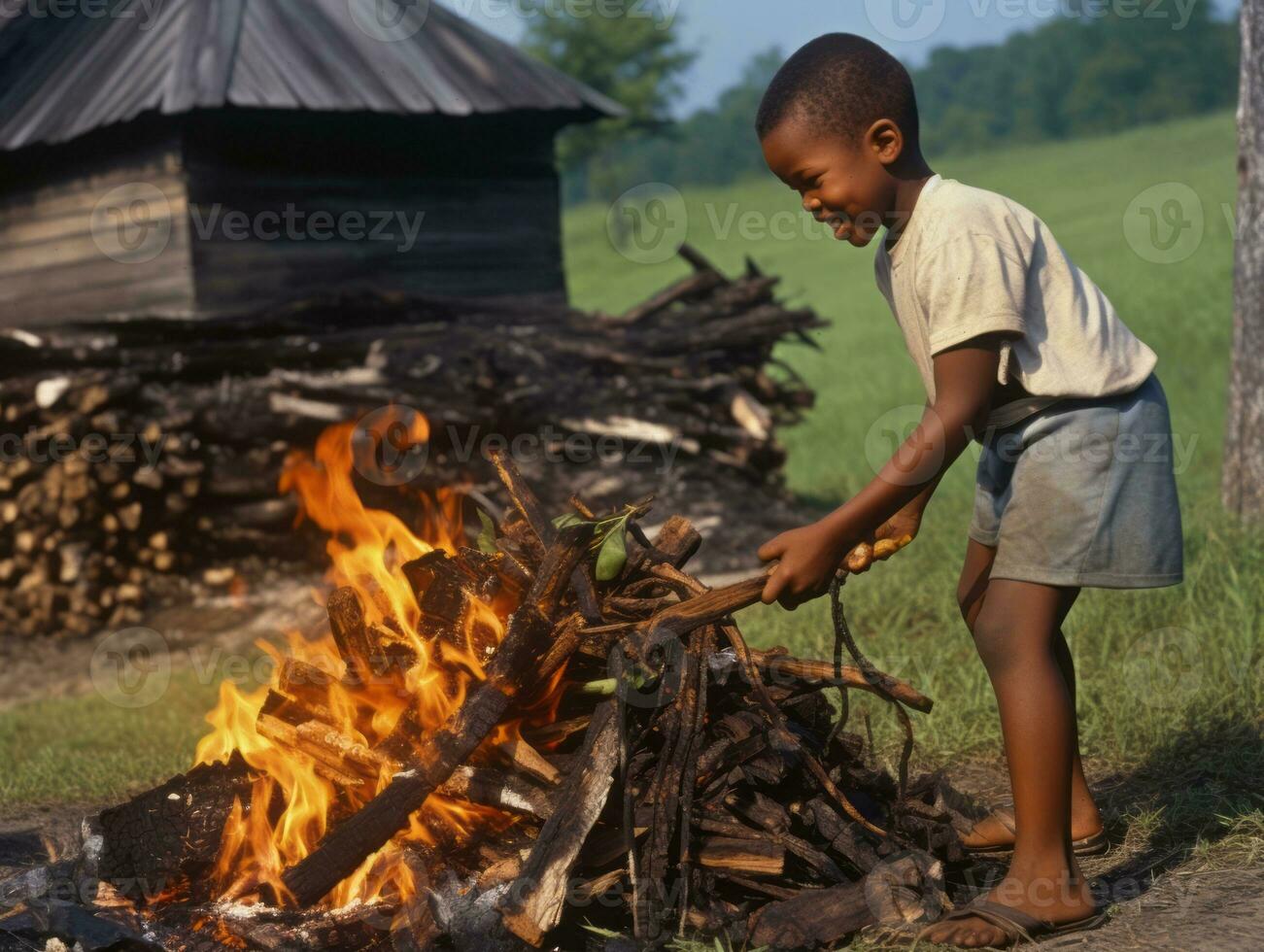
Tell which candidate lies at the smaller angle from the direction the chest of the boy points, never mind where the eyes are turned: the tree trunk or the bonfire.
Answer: the bonfire

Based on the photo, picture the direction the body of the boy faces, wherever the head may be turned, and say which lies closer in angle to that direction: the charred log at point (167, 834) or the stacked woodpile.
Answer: the charred log

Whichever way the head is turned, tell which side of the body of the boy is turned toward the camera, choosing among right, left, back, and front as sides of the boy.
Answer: left

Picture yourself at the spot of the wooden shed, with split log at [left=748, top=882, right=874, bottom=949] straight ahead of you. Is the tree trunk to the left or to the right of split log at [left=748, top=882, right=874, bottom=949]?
left

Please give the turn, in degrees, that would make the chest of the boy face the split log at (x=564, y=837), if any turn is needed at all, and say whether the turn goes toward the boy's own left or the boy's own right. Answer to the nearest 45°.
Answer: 0° — they already face it

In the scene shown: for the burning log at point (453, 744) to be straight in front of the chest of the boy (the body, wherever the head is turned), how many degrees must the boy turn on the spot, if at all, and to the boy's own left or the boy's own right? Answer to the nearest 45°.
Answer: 0° — they already face it

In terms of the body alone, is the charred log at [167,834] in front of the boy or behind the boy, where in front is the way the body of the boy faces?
in front

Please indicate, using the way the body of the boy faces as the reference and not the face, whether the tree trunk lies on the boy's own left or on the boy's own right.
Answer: on the boy's own right

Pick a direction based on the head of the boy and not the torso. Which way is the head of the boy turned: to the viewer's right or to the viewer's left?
to the viewer's left
